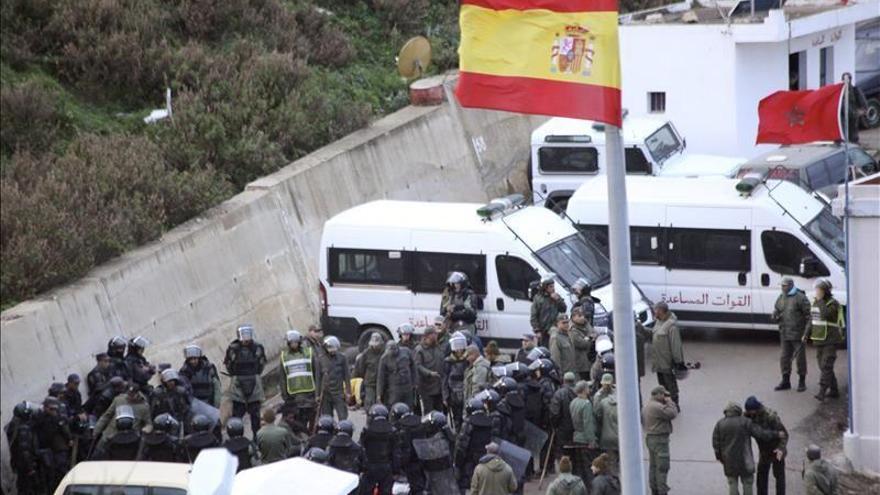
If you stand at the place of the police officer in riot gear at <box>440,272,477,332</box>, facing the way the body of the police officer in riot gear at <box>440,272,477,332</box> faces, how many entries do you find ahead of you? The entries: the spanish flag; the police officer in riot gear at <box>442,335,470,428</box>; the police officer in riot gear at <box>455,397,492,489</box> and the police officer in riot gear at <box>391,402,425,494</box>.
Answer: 4

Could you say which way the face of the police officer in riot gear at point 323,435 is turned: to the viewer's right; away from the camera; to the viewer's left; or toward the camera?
away from the camera

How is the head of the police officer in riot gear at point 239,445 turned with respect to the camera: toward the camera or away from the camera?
away from the camera

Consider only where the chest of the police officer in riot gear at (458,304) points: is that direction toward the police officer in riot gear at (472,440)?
yes

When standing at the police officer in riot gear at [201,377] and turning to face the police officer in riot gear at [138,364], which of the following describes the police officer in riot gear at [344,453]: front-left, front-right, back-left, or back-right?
back-left

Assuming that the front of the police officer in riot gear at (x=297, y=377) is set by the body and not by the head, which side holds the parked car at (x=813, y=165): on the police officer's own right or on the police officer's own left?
on the police officer's own left
